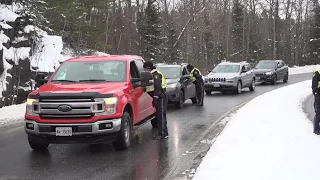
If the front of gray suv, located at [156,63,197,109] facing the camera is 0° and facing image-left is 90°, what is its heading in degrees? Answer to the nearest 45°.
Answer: approximately 45°

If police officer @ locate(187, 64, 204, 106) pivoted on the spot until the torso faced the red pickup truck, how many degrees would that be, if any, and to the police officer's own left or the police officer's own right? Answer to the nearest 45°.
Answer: approximately 90° to the police officer's own left

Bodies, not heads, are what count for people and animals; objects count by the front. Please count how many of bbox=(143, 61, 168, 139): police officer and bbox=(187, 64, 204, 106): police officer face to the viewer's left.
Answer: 2

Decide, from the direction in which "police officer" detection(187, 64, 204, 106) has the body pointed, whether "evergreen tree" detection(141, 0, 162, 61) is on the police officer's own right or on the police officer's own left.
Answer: on the police officer's own right

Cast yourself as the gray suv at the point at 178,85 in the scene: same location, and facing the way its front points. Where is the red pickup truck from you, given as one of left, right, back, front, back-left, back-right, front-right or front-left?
front-left

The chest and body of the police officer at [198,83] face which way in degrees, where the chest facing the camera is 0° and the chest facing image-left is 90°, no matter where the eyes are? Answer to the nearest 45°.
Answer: approximately 90°

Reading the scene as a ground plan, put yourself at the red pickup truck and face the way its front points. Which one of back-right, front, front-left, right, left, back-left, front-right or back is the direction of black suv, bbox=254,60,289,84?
back

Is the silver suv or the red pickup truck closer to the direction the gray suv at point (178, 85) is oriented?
the red pickup truck

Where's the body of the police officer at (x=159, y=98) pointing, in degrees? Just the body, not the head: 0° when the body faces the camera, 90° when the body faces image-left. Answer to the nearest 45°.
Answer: approximately 90°

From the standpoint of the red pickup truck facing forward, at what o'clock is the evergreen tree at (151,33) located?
The evergreen tree is roughly at 5 o'clock from the red pickup truck.
